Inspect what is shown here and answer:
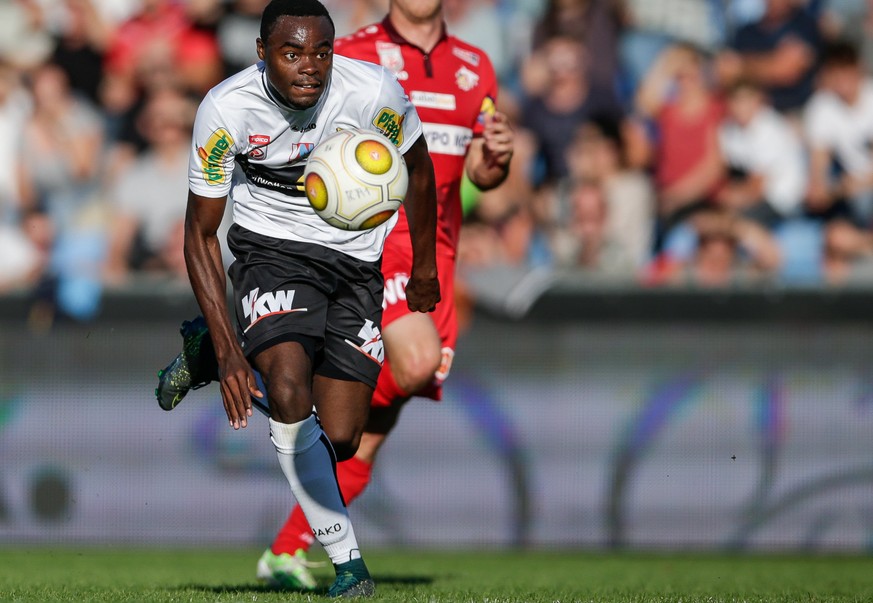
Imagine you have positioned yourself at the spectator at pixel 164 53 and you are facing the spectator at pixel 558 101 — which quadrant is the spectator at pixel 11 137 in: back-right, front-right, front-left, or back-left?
back-right

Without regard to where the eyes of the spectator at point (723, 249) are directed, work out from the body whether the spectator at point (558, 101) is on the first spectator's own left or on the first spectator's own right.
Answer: on the first spectator's own right

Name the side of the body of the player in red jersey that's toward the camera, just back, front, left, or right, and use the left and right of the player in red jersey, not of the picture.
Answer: front

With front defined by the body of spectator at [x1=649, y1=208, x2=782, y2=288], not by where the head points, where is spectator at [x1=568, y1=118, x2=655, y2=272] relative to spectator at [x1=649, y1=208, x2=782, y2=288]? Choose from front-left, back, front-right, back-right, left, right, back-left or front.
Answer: right

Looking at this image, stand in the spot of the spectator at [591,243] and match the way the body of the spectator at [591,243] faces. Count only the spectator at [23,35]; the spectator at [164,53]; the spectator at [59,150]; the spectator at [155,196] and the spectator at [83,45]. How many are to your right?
5

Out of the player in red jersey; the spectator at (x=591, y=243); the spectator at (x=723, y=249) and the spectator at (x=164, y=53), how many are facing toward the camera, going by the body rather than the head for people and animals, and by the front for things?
4

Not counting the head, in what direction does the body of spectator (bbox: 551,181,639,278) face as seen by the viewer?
toward the camera

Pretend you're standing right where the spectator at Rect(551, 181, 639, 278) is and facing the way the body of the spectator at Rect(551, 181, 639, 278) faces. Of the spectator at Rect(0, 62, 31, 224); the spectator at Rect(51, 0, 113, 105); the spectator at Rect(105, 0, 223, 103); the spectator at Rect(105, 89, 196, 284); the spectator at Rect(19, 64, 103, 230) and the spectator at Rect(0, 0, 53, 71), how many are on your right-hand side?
6

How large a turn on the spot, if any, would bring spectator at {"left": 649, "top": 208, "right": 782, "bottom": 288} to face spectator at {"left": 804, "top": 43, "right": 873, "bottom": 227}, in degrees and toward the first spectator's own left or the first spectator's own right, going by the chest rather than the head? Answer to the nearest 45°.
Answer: approximately 135° to the first spectator's own left

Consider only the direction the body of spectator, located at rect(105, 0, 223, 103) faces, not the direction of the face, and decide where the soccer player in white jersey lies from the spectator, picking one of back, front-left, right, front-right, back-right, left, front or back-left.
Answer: front

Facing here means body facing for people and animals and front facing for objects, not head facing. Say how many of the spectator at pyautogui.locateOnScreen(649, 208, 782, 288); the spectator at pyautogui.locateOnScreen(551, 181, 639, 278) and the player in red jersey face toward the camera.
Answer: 3

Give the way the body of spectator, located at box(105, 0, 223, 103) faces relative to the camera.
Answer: toward the camera
